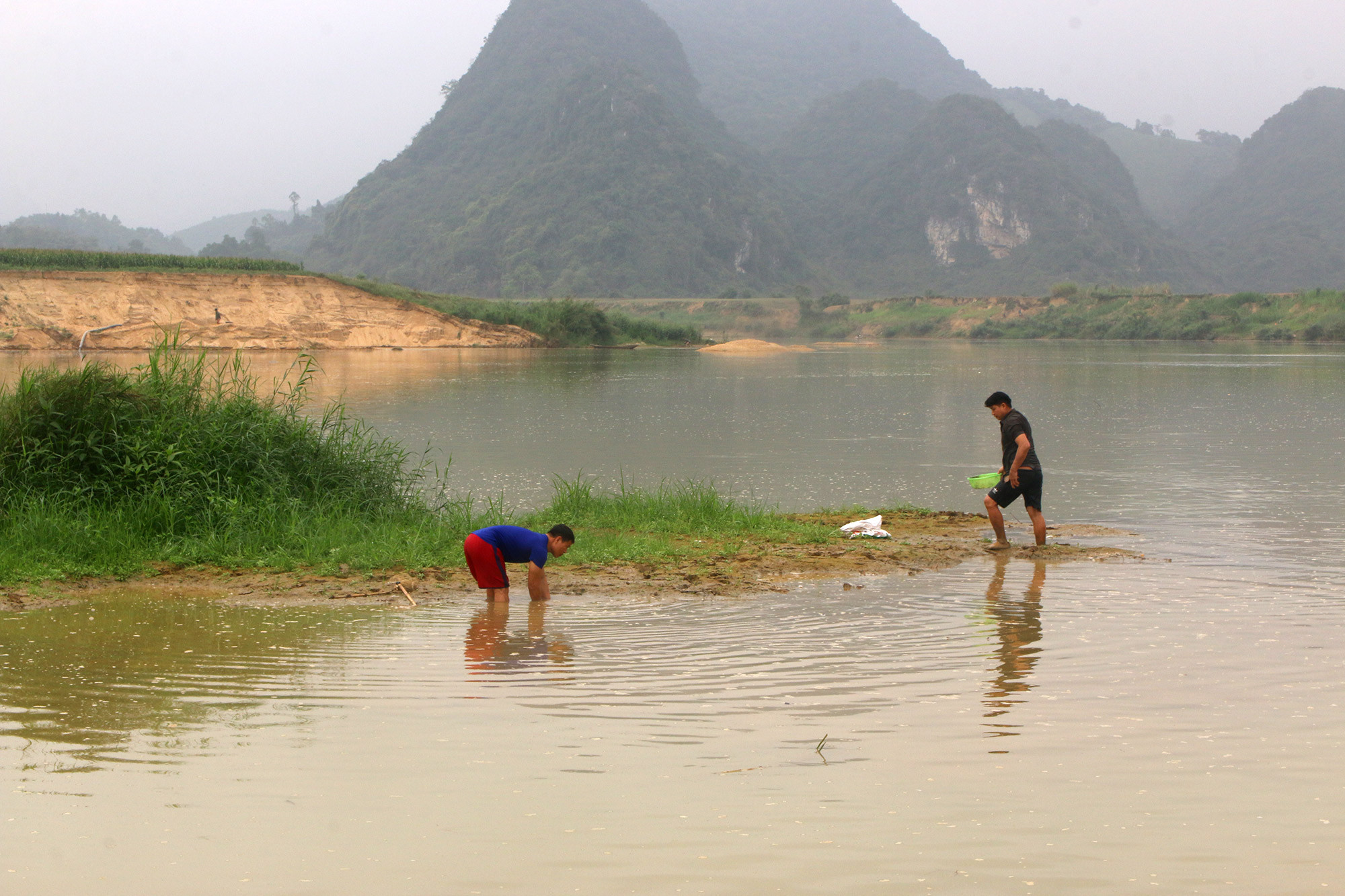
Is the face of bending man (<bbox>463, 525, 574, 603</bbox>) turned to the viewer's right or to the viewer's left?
to the viewer's right

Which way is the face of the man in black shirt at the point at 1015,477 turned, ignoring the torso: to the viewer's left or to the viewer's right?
to the viewer's left

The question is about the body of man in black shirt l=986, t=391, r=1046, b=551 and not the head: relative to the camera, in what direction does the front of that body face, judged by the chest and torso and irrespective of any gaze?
to the viewer's left

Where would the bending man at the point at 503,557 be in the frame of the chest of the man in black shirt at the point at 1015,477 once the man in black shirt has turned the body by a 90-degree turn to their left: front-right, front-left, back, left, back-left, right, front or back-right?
front-right

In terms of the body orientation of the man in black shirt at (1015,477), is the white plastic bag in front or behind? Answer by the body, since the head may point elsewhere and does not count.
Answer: in front

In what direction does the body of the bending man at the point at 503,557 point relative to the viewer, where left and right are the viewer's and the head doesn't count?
facing to the right of the viewer

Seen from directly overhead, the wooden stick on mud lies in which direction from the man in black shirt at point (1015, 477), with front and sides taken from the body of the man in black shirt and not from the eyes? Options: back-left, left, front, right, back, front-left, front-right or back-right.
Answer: front-left
